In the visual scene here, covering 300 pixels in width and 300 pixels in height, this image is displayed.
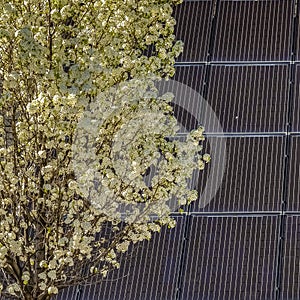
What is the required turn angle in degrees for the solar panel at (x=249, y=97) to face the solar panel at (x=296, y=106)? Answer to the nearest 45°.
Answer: approximately 90° to its left

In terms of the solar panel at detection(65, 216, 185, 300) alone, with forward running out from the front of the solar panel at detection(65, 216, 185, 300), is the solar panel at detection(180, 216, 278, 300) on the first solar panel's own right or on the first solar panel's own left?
on the first solar panel's own left

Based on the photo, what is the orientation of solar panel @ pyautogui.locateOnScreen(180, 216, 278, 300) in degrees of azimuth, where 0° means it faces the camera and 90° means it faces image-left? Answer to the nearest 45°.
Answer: approximately 0°

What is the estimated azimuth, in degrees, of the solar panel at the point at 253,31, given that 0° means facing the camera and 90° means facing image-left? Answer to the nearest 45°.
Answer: approximately 0°
